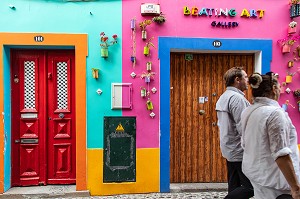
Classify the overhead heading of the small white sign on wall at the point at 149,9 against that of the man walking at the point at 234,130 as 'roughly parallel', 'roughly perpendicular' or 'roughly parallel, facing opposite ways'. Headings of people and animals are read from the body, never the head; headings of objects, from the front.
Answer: roughly perpendicular

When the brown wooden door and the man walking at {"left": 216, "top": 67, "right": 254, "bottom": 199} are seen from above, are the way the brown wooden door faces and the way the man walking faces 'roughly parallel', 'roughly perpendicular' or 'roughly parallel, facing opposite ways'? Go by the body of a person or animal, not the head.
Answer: roughly perpendicular

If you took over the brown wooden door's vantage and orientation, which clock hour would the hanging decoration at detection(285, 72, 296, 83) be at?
The hanging decoration is roughly at 9 o'clock from the brown wooden door.
